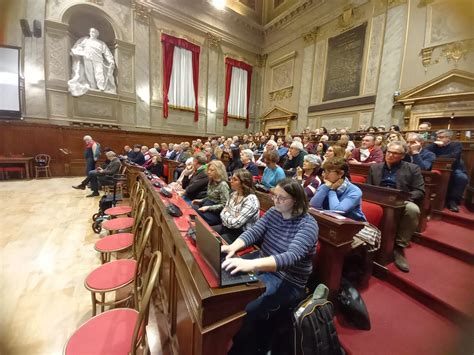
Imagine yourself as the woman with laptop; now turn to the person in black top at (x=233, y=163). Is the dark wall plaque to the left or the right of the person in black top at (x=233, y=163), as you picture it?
right

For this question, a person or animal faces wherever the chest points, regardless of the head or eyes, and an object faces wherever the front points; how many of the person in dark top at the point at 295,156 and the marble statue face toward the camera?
1

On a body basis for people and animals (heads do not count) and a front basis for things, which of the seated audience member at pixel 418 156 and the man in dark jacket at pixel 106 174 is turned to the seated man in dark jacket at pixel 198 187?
the seated audience member at pixel 418 156

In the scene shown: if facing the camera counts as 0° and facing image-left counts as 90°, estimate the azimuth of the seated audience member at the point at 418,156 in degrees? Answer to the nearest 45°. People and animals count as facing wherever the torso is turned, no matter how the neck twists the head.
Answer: approximately 45°

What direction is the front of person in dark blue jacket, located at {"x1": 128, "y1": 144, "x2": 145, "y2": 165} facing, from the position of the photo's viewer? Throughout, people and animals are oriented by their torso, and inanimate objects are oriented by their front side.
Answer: facing the viewer and to the left of the viewer

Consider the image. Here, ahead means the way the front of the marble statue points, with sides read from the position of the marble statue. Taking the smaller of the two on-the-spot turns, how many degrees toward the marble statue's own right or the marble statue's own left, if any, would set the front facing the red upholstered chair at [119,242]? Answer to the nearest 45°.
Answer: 0° — it already faces it

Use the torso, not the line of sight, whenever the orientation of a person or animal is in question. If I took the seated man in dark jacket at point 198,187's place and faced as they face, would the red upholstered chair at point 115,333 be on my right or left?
on my left

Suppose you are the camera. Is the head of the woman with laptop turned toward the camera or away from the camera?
toward the camera

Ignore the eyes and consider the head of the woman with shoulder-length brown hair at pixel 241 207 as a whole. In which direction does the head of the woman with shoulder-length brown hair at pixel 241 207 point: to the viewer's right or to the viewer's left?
to the viewer's left

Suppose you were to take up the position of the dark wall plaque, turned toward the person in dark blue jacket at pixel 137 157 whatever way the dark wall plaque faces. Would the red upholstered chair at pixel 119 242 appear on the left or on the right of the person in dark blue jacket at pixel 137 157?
left

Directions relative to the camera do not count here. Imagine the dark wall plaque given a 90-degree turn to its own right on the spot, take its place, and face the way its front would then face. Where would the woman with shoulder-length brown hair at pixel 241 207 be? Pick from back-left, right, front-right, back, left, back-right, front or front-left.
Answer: back-left

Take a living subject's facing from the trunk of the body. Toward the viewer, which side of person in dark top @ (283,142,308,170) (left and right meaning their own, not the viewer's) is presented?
left

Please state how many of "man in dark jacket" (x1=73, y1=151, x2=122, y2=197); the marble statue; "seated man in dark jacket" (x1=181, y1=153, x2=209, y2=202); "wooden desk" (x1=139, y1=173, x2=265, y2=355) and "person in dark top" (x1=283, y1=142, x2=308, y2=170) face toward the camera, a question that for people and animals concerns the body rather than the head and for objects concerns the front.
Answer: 1

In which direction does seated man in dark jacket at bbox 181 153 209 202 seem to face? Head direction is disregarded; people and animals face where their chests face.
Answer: to the viewer's left

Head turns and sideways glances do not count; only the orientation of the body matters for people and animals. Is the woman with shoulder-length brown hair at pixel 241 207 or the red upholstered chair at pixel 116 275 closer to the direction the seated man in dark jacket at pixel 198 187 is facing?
the red upholstered chair
